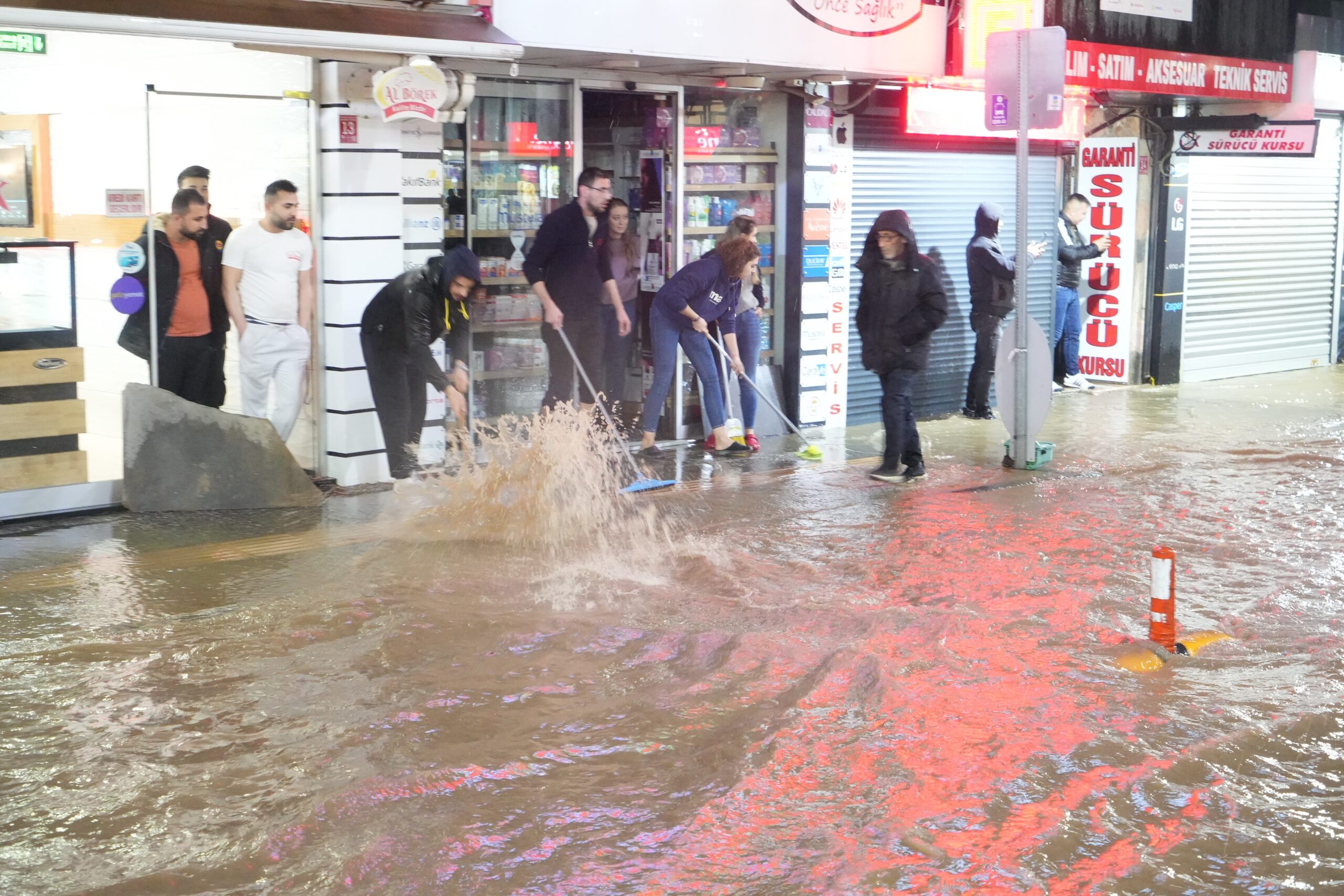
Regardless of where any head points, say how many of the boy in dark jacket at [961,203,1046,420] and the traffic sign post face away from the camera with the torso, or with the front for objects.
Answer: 1

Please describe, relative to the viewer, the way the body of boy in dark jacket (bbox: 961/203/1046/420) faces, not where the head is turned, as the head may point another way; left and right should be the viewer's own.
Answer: facing to the right of the viewer

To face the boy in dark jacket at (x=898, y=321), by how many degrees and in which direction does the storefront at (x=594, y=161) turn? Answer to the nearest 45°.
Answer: approximately 90° to its left

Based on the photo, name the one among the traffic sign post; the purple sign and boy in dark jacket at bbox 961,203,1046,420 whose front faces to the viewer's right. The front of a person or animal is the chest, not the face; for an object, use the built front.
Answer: the boy in dark jacket

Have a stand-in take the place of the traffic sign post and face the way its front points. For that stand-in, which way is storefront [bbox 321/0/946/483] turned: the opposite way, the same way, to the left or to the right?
the opposite way

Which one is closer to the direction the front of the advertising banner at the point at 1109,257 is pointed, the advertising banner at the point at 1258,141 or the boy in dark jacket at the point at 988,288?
the boy in dark jacket

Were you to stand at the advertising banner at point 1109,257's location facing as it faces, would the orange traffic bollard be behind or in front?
in front

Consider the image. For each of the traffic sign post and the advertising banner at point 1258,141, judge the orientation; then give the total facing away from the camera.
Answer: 1

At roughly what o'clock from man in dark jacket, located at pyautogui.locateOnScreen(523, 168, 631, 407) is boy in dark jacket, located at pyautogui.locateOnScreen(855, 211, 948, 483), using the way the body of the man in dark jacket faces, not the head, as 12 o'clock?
The boy in dark jacket is roughly at 11 o'clock from the man in dark jacket.

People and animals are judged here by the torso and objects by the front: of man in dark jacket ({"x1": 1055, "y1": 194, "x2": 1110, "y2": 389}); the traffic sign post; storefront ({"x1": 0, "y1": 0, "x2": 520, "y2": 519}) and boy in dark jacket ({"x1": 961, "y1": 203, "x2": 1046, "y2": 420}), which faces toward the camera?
the storefront

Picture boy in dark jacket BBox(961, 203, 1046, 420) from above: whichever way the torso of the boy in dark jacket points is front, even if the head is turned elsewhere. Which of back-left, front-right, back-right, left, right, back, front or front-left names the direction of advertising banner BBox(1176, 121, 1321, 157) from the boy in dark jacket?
front-left

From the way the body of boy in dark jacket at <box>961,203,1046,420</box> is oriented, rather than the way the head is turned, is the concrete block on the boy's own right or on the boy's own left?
on the boy's own right
